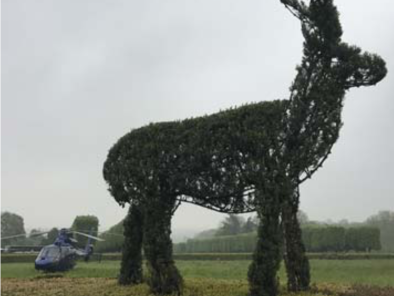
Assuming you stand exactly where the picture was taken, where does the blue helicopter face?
facing the viewer and to the left of the viewer

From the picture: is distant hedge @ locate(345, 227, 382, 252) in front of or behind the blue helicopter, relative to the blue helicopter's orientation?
behind

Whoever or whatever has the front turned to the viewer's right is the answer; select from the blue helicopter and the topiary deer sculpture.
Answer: the topiary deer sculpture

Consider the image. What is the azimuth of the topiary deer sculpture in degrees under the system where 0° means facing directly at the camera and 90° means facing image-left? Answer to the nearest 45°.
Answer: approximately 270°

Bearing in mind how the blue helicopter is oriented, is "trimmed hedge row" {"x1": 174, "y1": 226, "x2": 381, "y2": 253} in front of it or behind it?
behind

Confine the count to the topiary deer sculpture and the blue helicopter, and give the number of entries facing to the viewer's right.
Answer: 1

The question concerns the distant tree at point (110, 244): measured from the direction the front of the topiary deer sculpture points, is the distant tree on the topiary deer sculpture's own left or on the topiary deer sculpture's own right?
on the topiary deer sculpture's own left

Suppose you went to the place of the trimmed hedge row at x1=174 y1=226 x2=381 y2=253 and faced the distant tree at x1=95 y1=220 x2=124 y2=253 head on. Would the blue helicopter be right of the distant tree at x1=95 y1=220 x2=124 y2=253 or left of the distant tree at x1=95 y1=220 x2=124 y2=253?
left

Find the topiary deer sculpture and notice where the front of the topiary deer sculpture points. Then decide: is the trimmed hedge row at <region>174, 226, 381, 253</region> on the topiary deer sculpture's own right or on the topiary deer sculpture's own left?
on the topiary deer sculpture's own left

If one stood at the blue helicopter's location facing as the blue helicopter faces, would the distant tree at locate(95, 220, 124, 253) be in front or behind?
behind

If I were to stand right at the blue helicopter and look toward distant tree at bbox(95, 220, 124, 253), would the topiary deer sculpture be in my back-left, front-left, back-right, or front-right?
back-right

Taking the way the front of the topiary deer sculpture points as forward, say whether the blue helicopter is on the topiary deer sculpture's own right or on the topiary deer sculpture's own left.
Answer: on the topiary deer sculpture's own left
